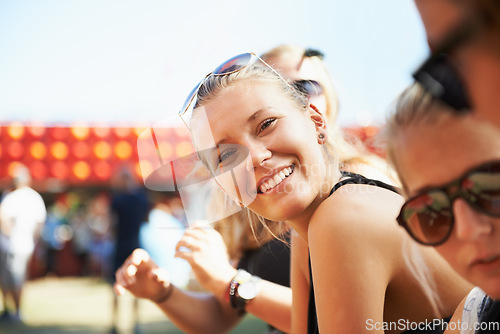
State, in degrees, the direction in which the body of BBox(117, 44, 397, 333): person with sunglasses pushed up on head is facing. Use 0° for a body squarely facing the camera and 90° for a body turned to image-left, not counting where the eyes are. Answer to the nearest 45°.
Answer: approximately 45°

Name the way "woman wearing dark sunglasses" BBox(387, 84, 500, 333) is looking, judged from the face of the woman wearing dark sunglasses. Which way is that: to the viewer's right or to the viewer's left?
to the viewer's left

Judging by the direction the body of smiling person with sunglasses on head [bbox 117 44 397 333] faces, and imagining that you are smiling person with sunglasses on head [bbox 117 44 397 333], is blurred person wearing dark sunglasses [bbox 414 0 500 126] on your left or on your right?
on your left

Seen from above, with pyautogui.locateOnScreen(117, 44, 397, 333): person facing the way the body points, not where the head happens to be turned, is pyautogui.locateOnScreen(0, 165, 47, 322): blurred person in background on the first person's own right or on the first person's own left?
on the first person's own right

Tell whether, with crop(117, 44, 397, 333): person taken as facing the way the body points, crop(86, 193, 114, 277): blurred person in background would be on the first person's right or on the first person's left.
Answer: on the first person's right

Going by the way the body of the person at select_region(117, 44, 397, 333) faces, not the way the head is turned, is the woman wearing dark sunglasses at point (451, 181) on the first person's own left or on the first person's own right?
on the first person's own left
